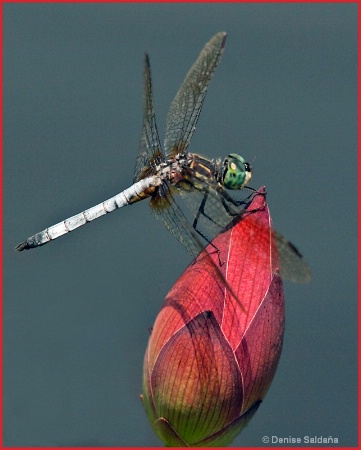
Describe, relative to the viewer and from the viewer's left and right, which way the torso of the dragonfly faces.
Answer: facing to the right of the viewer
